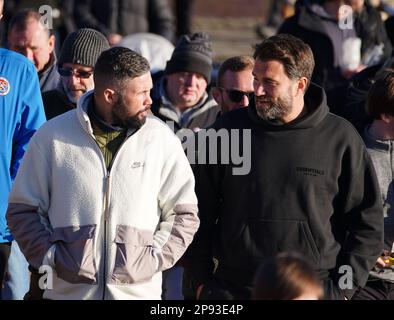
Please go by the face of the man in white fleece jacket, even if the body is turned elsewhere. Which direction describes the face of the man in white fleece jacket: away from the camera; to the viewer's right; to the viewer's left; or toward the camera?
to the viewer's right

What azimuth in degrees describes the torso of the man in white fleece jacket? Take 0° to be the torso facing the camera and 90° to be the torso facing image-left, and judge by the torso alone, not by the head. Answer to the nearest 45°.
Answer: approximately 0°

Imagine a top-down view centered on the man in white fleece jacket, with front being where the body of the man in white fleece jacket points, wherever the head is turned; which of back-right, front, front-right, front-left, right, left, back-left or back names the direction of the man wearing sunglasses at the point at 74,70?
back

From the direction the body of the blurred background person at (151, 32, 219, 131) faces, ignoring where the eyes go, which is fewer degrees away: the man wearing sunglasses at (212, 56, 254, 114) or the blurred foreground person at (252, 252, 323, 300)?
the blurred foreground person

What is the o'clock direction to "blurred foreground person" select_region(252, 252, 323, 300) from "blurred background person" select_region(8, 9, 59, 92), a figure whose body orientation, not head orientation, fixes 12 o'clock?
"blurred foreground person" select_region(252, 252, 323, 300) is roughly at 10 o'clock from "blurred background person" select_region(8, 9, 59, 92).

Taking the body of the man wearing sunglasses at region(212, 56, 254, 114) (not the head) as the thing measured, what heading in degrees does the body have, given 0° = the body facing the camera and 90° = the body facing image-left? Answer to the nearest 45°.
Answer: approximately 315°

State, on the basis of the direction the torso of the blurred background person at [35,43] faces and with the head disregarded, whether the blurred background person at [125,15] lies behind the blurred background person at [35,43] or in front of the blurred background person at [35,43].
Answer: behind

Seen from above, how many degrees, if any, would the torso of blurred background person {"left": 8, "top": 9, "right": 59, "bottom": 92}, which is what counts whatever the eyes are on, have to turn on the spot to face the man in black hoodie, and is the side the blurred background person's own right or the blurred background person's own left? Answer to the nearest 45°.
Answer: approximately 90° to the blurred background person's own left
